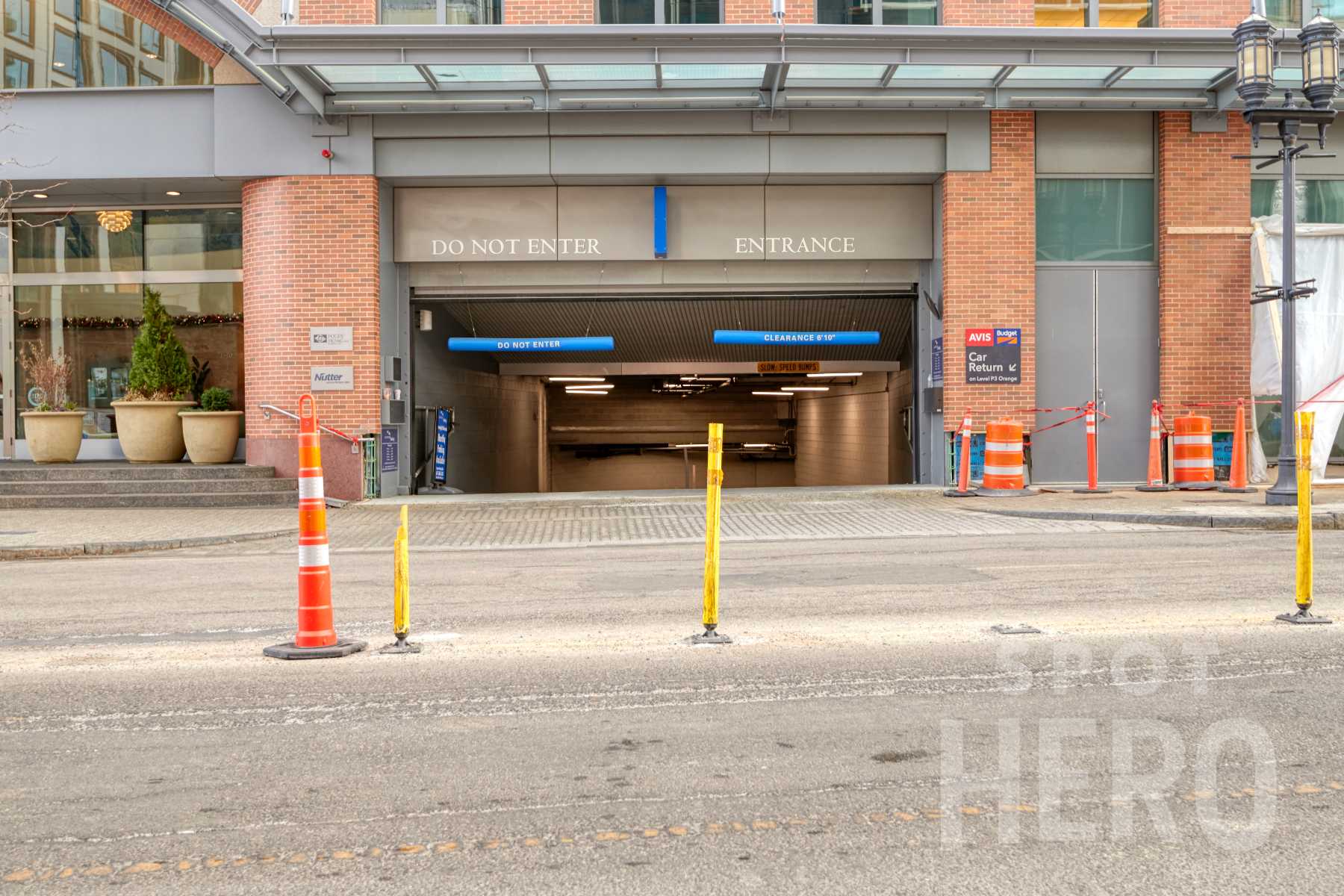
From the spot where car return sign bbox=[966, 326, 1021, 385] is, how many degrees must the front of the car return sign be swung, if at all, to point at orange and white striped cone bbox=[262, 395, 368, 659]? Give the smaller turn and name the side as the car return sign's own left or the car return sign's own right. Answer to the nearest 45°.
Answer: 0° — it already faces it

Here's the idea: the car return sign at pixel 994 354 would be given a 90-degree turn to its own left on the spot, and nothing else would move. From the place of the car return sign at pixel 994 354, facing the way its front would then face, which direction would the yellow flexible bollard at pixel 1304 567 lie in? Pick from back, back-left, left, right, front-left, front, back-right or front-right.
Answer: right

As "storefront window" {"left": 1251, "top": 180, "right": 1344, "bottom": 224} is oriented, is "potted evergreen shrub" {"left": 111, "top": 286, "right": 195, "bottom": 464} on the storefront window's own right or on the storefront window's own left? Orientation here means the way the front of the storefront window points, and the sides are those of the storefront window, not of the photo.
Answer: on the storefront window's own right

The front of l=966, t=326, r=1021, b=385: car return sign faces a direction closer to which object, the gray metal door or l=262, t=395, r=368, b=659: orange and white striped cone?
the orange and white striped cone

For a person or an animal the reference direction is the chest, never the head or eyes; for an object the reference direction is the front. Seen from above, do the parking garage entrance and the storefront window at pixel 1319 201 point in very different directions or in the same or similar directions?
same or similar directions

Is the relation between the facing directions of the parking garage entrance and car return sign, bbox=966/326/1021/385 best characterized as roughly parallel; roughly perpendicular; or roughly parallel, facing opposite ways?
roughly parallel

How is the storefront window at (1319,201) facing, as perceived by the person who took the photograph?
facing the viewer

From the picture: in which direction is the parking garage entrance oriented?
toward the camera

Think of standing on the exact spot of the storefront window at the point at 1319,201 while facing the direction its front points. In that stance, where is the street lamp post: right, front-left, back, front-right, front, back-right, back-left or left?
front

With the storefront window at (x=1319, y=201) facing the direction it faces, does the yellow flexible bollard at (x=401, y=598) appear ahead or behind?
ahead

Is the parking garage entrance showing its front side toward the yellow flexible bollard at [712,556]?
yes

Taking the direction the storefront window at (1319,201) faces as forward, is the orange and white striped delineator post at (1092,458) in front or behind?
in front
